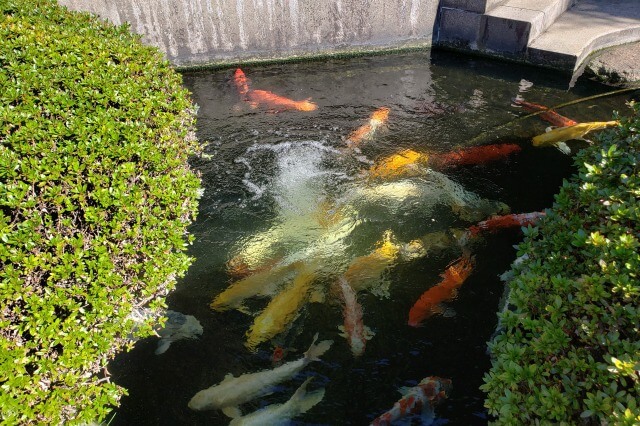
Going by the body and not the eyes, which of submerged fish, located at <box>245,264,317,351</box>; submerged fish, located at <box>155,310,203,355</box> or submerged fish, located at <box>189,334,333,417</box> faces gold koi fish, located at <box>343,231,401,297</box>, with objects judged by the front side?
submerged fish, located at <box>155,310,203,355</box>

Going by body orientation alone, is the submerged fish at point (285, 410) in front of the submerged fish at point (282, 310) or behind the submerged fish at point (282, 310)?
in front

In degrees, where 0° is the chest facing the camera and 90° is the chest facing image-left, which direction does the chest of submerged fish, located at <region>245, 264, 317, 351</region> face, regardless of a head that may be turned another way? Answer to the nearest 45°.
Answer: approximately 45°

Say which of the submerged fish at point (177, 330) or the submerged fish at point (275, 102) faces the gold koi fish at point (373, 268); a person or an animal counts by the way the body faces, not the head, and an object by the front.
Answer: the submerged fish at point (177, 330)

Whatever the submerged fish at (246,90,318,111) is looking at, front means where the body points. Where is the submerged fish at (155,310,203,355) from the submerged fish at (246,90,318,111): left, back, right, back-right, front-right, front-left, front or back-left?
left

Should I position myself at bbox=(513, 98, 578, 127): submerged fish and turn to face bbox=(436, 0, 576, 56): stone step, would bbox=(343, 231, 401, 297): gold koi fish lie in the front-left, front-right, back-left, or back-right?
back-left

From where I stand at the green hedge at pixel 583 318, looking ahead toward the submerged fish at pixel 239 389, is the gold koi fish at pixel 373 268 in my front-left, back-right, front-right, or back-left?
front-right

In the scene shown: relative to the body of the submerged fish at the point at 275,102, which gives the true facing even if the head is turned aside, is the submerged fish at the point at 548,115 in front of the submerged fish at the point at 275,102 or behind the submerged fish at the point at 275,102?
behind
